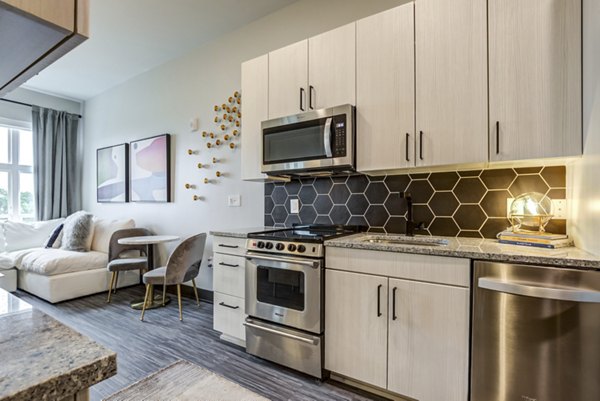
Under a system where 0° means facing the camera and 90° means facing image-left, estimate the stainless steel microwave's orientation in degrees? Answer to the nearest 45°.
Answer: approximately 45°

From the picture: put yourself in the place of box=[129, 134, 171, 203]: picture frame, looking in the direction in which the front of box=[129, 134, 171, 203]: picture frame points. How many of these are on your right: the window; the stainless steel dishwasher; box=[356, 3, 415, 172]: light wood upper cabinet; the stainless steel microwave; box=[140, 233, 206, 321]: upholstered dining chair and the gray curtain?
2

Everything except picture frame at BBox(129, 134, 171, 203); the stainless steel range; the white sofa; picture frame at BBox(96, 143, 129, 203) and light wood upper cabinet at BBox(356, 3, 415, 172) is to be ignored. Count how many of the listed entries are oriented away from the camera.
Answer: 0

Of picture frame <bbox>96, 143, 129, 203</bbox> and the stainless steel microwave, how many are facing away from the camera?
0

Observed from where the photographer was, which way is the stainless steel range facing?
facing the viewer and to the left of the viewer

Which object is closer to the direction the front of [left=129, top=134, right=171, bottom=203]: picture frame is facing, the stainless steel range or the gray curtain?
the stainless steel range

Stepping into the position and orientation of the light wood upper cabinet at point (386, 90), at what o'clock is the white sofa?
The white sofa is roughly at 2 o'clock from the light wood upper cabinet.

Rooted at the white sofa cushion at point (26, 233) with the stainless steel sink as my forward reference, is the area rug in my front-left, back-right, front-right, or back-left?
front-right

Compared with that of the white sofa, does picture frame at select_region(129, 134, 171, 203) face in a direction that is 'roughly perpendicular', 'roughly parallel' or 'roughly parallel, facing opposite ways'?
roughly parallel

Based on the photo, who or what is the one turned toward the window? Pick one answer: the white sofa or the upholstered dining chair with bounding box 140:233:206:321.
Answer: the upholstered dining chair

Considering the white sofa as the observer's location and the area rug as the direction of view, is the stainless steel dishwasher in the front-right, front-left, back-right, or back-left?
front-left

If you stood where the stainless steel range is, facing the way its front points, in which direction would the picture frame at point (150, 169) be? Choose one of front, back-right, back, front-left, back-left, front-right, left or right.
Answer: right
